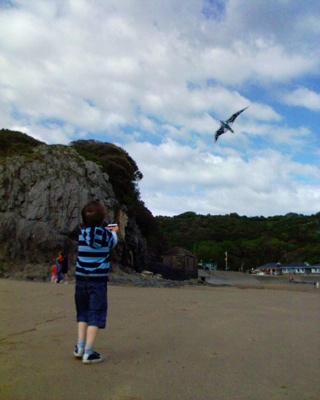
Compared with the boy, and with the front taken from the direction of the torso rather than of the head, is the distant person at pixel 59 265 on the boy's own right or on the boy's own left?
on the boy's own left

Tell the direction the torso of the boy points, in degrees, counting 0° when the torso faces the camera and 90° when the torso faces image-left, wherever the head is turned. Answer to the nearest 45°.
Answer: approximately 225°

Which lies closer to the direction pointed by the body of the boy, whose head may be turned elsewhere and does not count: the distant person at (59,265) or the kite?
the kite
